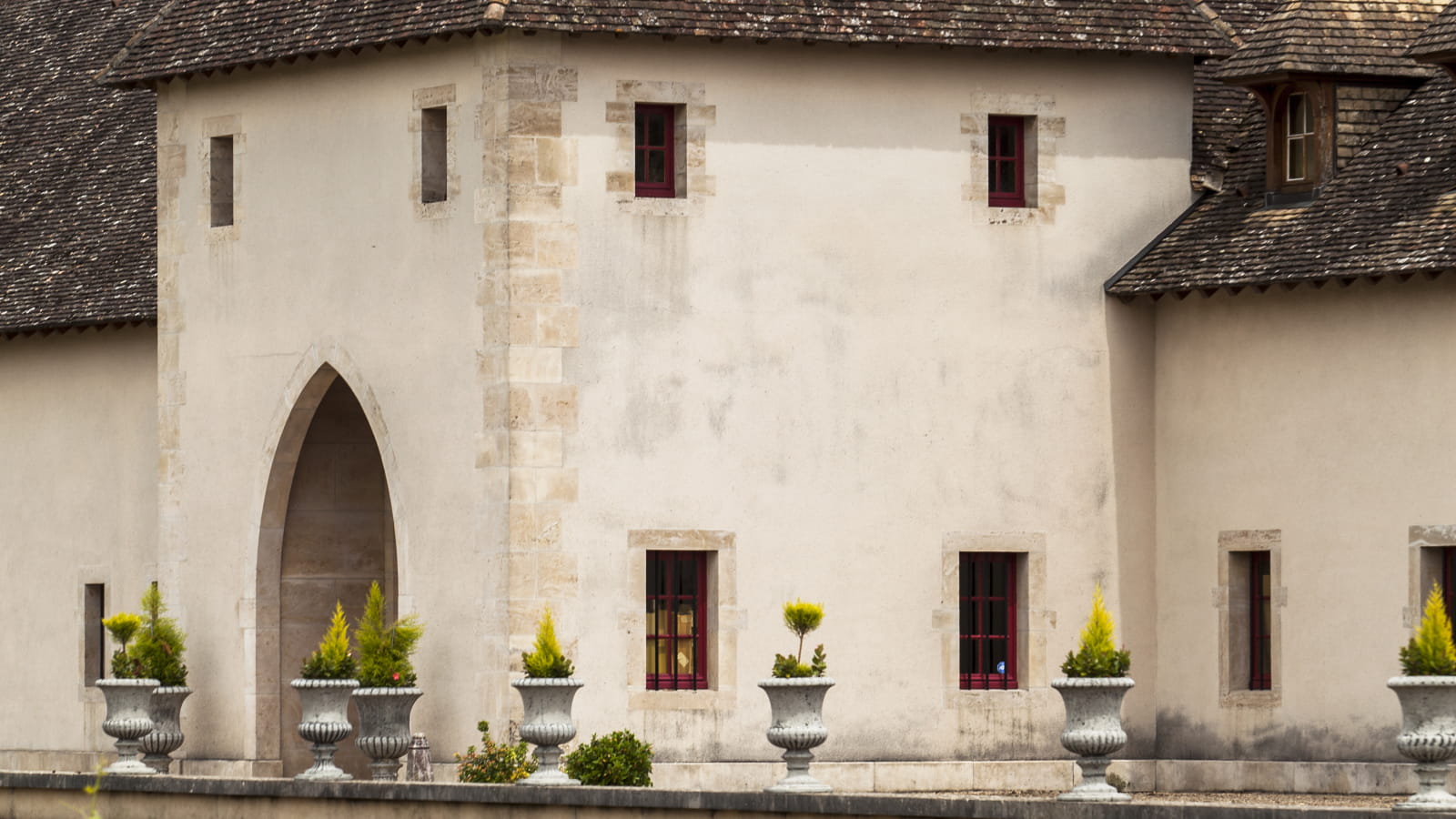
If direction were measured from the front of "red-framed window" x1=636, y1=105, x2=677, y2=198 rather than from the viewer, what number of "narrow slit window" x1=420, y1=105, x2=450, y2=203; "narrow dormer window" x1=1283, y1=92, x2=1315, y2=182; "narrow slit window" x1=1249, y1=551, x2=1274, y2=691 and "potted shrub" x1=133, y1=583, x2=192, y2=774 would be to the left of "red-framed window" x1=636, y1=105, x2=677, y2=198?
2

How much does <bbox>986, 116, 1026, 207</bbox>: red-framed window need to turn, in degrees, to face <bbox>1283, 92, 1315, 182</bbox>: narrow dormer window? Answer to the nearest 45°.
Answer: approximately 90° to its left

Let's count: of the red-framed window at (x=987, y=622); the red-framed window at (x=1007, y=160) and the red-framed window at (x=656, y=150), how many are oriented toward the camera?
3

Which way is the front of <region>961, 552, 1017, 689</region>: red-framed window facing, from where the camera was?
facing the viewer

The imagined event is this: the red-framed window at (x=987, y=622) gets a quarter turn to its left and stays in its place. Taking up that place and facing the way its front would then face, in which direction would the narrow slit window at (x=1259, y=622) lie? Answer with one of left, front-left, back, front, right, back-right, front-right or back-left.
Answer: front

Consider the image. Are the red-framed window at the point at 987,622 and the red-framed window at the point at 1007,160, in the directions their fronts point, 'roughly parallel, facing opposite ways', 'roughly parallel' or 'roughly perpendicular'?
roughly parallel

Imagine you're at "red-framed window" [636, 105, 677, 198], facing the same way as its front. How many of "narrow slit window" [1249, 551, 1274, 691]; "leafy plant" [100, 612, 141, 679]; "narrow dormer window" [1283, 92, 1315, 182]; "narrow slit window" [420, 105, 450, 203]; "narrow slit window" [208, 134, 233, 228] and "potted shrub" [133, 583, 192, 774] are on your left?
2

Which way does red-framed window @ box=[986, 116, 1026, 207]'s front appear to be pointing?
toward the camera

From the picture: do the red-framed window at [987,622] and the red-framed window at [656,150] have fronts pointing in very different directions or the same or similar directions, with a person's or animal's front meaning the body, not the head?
same or similar directions

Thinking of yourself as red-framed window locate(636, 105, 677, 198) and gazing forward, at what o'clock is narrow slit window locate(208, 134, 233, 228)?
The narrow slit window is roughly at 4 o'clock from the red-framed window.

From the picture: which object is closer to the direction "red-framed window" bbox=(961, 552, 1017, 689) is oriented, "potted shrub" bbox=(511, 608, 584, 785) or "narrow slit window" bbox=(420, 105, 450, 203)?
the potted shrub

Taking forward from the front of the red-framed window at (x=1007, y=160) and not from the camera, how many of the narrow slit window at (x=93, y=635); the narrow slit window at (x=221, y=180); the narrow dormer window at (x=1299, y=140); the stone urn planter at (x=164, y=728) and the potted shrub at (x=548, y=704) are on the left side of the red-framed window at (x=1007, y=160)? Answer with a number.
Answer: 1
